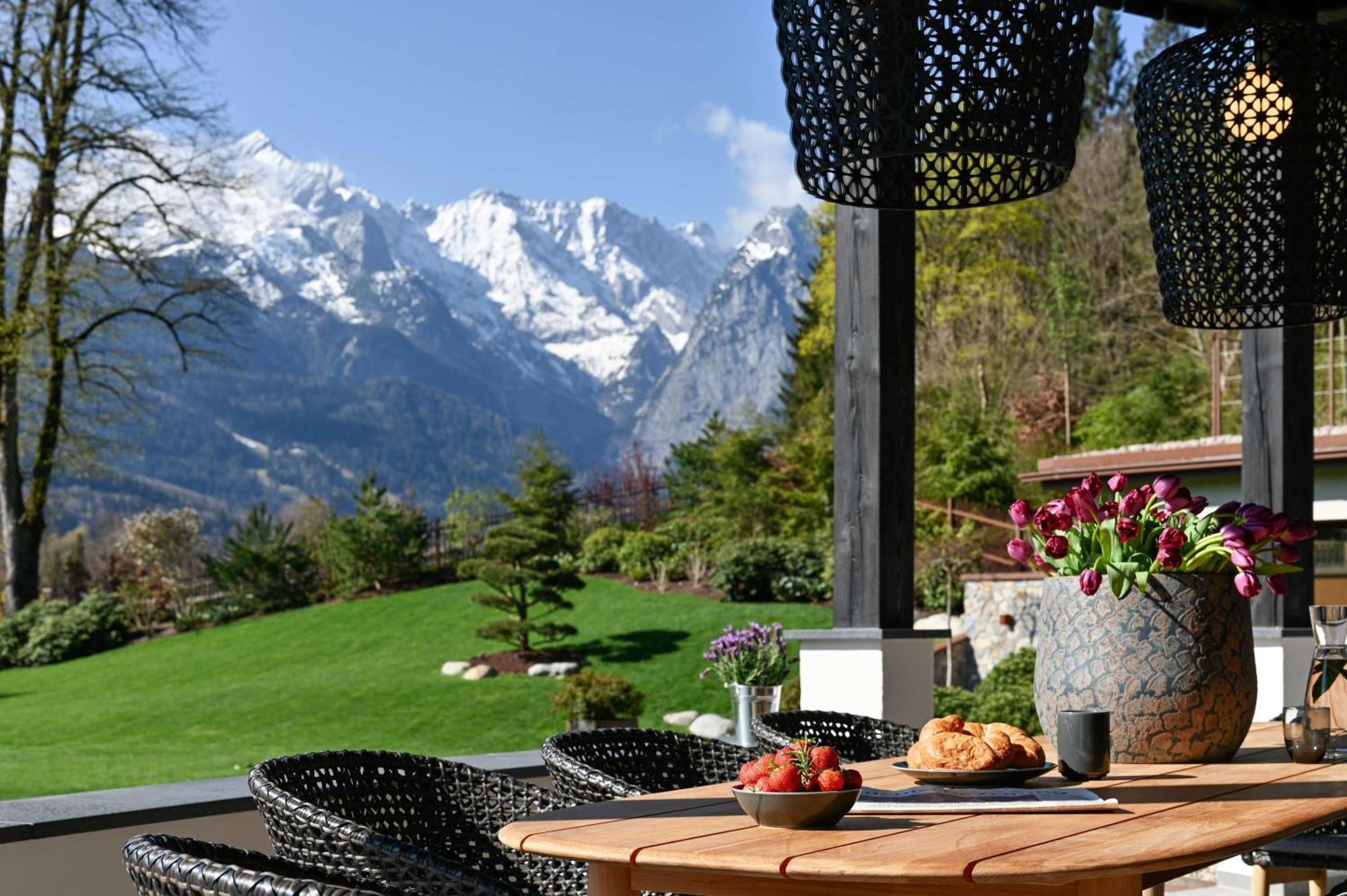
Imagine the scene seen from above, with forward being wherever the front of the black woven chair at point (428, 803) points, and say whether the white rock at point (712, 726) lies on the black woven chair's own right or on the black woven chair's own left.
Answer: on the black woven chair's own left

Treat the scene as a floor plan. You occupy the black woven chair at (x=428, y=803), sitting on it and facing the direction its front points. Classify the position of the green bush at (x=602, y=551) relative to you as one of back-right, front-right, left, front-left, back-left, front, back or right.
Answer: back-left

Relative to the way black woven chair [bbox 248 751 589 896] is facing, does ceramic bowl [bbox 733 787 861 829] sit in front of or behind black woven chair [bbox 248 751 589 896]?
in front

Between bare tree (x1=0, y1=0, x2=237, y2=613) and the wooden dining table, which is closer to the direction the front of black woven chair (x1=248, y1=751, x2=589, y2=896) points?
the wooden dining table

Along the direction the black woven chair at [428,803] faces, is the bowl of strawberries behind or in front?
in front

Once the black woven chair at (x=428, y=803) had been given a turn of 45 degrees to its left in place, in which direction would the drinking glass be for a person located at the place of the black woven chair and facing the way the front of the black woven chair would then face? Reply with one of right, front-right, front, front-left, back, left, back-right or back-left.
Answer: front

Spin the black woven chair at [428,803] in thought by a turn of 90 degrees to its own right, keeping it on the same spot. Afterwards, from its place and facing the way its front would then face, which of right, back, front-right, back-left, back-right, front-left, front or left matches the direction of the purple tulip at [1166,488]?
back-left

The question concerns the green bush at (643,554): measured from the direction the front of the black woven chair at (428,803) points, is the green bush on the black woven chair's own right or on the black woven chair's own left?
on the black woven chair's own left

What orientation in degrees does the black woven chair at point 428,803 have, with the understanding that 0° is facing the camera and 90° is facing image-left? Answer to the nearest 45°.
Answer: approximately 315°

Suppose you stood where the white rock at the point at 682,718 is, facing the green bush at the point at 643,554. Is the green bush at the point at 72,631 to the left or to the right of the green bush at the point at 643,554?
left

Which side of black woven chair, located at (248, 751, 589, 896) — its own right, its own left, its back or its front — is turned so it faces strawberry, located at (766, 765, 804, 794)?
front

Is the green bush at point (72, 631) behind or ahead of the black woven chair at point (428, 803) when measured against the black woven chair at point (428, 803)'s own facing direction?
behind

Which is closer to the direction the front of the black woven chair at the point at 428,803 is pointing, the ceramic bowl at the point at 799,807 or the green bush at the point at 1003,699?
the ceramic bowl
